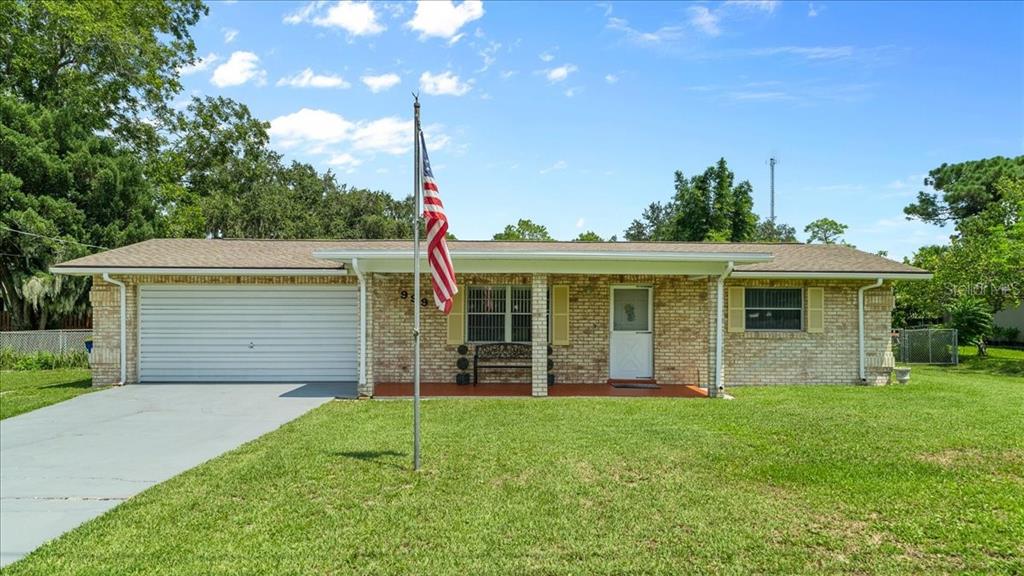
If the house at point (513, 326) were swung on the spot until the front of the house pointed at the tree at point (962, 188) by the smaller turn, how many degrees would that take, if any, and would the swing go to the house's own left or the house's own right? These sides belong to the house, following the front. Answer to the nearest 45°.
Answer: approximately 135° to the house's own left

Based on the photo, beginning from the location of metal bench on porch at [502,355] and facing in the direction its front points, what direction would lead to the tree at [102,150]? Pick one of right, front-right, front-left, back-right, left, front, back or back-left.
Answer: back-right

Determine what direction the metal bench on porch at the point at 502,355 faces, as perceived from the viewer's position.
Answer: facing the viewer

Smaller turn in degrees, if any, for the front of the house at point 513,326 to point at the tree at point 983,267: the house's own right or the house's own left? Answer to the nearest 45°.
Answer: approximately 135° to the house's own left

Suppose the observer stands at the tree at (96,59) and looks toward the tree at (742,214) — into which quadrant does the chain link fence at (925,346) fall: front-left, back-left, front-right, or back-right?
front-right

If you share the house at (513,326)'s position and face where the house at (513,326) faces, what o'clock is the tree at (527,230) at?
The tree is roughly at 6 o'clock from the house.

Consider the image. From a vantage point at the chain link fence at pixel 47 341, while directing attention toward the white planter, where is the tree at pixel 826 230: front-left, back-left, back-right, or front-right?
front-left

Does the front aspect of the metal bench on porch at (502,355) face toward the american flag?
yes

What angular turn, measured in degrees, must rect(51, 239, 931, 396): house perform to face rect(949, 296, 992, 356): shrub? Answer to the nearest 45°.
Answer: approximately 135° to its left

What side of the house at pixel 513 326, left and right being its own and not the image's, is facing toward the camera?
front

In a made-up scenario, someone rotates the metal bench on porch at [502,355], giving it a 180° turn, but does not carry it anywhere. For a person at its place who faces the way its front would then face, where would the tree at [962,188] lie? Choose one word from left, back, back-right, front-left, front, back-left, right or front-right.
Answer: front-right

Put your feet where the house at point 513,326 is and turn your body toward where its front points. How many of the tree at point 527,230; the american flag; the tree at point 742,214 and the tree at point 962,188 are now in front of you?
1

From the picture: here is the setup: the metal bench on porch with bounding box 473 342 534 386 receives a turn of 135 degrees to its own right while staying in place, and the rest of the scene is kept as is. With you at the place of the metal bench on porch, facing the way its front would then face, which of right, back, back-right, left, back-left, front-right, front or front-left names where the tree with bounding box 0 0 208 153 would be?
front
